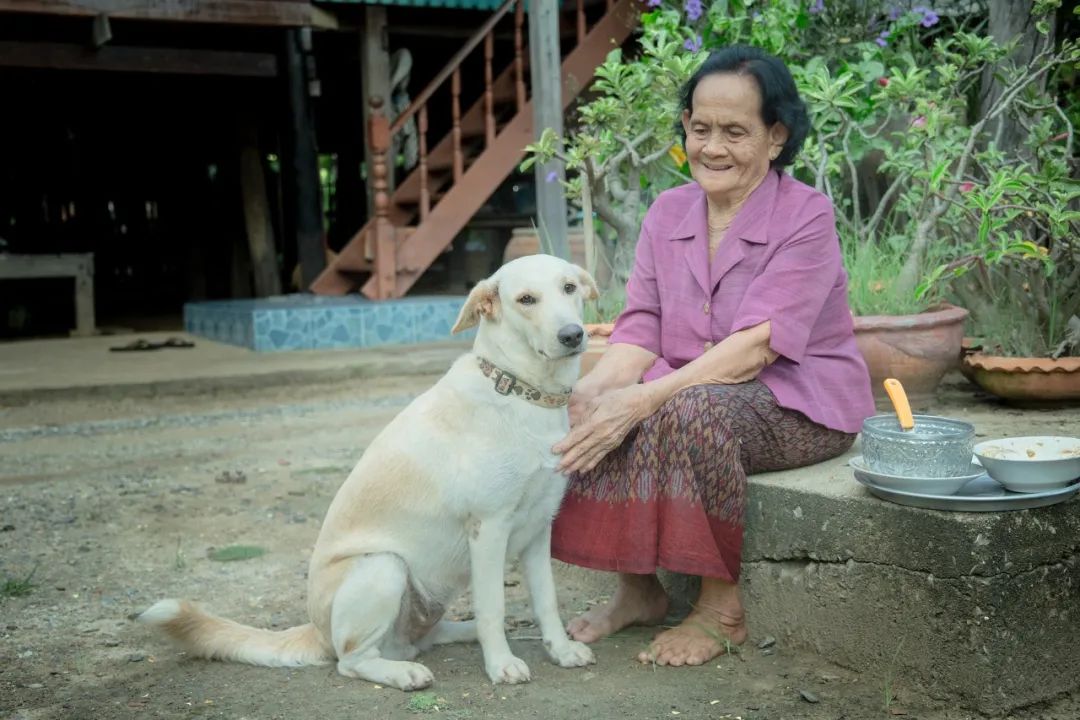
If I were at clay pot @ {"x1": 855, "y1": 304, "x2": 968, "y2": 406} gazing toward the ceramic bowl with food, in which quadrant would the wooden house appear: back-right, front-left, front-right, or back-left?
back-right

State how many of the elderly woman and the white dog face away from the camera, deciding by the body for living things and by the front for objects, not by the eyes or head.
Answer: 0

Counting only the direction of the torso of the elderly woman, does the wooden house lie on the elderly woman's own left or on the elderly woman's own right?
on the elderly woman's own right

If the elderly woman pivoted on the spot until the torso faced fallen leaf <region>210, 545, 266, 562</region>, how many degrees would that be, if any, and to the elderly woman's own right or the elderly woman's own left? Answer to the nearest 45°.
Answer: approximately 90° to the elderly woman's own right

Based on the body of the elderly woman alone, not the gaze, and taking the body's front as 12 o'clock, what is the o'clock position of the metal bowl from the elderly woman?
The metal bowl is roughly at 9 o'clock from the elderly woman.

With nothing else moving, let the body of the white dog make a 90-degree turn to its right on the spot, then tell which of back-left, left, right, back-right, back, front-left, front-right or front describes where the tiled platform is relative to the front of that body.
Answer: back-right

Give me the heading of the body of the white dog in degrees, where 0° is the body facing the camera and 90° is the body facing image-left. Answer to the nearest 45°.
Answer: approximately 315°

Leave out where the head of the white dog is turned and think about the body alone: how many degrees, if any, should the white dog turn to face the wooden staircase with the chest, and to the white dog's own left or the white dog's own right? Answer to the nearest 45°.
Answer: approximately 135° to the white dog's own left

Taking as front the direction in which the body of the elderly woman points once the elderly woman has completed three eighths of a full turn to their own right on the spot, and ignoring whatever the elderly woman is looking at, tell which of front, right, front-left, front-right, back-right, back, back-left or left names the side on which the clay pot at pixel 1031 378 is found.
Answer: front-right

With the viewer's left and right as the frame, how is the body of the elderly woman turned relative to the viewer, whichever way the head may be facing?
facing the viewer and to the left of the viewer

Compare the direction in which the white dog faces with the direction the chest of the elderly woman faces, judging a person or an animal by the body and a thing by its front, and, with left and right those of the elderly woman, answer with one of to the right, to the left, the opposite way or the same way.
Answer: to the left

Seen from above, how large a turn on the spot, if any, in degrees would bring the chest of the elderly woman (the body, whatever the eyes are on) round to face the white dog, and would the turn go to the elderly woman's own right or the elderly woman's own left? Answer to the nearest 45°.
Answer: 0° — they already face it

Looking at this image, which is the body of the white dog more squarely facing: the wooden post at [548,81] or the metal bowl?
the metal bowl

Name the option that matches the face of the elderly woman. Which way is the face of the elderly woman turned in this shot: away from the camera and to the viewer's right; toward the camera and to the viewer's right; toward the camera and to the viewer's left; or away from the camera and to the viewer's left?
toward the camera and to the viewer's left
